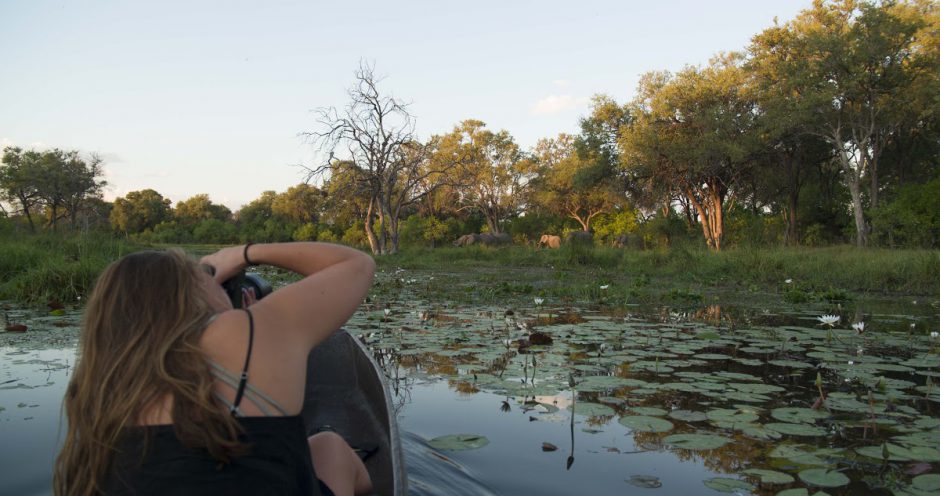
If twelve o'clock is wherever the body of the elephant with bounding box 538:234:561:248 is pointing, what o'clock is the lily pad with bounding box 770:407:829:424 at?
The lily pad is roughly at 9 o'clock from the elephant.

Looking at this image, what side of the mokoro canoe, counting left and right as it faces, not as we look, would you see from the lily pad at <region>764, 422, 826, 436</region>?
right

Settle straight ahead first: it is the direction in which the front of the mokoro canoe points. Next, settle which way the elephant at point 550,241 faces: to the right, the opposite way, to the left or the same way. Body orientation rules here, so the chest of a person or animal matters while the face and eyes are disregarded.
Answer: to the left

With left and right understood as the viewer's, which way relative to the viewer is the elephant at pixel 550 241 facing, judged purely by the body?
facing to the left of the viewer

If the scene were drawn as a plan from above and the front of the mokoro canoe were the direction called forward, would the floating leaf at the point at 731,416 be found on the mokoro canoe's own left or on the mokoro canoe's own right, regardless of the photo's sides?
on the mokoro canoe's own right

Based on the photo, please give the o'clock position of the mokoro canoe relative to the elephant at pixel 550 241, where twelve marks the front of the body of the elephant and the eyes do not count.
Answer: The mokoro canoe is roughly at 9 o'clock from the elephant.

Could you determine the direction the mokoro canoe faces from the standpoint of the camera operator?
facing away from the viewer

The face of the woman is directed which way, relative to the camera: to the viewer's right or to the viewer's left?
to the viewer's right

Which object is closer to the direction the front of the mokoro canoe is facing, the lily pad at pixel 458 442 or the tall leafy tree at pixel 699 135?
the tall leafy tree

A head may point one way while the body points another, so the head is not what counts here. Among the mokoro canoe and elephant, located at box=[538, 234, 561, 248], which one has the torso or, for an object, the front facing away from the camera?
the mokoro canoe

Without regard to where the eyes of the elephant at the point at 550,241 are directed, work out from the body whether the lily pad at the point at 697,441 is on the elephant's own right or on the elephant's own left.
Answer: on the elephant's own left

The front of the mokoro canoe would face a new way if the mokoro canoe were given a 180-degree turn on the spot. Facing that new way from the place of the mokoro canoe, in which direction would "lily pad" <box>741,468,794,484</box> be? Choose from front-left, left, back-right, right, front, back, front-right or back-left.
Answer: front-left

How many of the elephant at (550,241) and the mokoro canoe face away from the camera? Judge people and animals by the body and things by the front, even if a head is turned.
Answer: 1

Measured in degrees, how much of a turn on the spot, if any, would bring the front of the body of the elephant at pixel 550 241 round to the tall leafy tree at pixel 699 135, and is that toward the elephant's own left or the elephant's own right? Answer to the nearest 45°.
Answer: approximately 135° to the elephant's own left

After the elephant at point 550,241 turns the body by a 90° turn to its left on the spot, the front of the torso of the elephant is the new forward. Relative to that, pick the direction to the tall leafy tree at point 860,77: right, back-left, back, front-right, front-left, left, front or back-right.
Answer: front-left

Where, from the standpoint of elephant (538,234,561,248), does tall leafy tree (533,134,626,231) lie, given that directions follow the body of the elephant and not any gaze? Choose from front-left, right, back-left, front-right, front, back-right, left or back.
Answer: right

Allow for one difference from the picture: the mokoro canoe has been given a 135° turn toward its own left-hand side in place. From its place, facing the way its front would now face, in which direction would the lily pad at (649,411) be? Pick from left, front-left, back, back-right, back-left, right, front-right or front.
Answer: back-left

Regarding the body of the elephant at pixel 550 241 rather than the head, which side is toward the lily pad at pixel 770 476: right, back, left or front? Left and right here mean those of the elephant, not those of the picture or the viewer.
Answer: left

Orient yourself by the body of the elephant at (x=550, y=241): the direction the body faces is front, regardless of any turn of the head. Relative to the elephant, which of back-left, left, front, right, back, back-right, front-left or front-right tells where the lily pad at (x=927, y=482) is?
left

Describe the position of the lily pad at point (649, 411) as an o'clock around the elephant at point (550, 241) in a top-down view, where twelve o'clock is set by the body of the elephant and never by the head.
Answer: The lily pad is roughly at 9 o'clock from the elephant.
